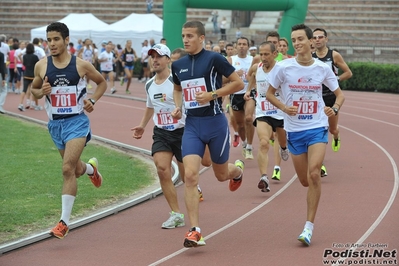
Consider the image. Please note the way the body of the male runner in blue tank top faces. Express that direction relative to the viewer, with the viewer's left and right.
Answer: facing the viewer and to the left of the viewer
